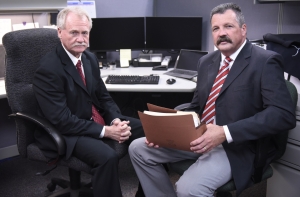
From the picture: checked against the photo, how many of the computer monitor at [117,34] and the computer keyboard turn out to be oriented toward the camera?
2

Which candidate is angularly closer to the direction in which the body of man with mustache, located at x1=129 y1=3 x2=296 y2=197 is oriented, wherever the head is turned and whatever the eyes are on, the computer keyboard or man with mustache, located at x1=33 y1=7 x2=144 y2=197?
the man with mustache

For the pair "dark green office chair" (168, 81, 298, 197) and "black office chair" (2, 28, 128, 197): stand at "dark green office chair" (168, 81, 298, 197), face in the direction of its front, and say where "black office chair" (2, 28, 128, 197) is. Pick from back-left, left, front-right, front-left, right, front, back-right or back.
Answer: front-right

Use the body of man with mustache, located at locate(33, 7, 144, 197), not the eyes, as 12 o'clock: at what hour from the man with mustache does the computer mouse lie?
The computer mouse is roughly at 9 o'clock from the man with mustache.

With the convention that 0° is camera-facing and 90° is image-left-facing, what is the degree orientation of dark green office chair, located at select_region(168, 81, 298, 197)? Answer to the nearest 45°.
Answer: approximately 45°

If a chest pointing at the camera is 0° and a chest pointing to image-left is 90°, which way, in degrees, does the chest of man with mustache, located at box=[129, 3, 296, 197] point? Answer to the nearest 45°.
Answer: approximately 45°

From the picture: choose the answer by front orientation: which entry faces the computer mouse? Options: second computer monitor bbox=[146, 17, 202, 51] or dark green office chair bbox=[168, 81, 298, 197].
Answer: the second computer monitor

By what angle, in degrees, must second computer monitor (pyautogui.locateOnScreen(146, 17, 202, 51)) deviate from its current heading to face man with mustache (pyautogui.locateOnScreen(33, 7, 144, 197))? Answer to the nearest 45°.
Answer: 0° — it already faces them

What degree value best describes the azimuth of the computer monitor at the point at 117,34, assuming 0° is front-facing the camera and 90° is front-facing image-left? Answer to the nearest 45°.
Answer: approximately 0°

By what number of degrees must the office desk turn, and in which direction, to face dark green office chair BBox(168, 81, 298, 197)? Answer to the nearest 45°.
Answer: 0° — it already faces it
